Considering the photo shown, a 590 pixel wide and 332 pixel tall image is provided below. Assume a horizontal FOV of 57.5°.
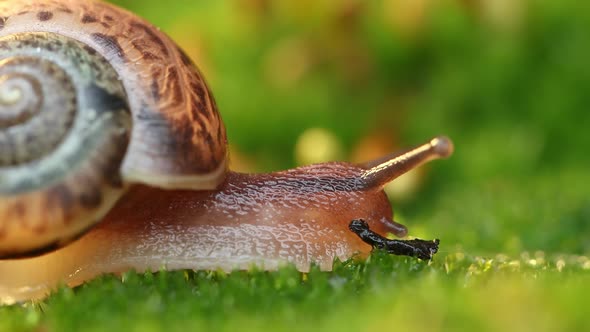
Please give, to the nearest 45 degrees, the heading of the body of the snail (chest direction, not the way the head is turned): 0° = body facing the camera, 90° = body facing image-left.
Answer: approximately 270°
